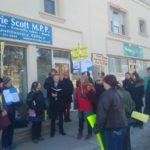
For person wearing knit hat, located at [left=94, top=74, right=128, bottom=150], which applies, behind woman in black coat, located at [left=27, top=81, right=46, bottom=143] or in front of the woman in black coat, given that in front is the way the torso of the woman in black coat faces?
in front

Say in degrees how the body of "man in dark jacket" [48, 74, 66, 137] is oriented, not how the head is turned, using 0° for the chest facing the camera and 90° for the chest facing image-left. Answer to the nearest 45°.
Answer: approximately 0°

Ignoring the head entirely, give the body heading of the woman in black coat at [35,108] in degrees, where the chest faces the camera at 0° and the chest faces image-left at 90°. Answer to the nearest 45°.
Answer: approximately 315°

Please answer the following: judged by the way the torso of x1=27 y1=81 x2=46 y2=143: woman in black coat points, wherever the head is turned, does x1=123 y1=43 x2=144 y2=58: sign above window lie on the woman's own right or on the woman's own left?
on the woman's own left

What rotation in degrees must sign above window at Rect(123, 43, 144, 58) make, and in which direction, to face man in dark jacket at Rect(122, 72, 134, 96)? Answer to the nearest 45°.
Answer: approximately 45° to its right

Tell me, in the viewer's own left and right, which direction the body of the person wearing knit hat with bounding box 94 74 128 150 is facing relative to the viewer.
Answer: facing away from the viewer and to the left of the viewer

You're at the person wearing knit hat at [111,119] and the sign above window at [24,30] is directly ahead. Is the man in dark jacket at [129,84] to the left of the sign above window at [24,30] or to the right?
right

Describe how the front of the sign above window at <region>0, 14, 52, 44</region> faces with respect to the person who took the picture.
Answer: facing the viewer and to the right of the viewer

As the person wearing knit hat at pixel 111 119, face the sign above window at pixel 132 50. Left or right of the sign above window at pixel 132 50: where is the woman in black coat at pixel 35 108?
left

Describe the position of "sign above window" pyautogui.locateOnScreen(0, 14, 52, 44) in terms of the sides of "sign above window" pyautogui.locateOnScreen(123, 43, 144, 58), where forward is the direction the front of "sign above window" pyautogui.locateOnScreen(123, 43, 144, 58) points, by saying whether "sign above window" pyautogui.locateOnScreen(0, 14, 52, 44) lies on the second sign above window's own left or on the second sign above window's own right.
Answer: on the second sign above window's own right

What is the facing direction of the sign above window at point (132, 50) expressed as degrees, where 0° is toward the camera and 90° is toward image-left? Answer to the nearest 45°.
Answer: approximately 315°
